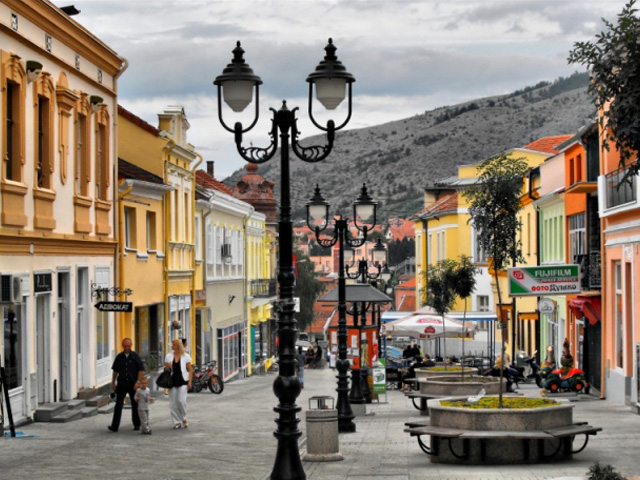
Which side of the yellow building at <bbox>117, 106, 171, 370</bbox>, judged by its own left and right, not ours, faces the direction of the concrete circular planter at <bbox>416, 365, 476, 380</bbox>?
front

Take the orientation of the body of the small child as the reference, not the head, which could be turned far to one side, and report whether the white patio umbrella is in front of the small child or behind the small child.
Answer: behind

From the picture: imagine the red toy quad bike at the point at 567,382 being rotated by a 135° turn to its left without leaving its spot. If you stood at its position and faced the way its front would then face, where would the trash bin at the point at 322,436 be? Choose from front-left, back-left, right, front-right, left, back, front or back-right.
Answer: front-right

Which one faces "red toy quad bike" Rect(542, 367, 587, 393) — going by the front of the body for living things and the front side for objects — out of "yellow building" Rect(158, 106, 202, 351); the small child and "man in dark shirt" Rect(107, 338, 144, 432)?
the yellow building

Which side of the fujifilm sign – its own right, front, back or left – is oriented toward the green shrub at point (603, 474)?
front

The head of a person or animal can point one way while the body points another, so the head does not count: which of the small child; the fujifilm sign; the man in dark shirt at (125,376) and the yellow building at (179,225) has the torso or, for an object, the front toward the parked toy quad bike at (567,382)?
the yellow building

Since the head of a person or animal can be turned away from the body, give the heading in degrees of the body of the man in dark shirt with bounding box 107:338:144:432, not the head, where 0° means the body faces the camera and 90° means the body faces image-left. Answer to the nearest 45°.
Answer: approximately 0°

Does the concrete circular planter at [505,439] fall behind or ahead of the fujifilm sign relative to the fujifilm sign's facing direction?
ahead

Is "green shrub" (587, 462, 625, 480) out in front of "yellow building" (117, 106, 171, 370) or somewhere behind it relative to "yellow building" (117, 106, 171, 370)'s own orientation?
in front

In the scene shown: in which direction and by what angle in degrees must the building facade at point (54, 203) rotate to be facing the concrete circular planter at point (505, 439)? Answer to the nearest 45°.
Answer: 0° — it already faces it

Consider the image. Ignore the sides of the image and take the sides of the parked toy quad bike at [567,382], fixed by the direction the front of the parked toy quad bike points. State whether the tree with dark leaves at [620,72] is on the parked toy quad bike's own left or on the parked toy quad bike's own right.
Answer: on the parked toy quad bike's own left

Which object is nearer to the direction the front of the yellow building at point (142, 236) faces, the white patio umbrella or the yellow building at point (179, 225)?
the white patio umbrella
